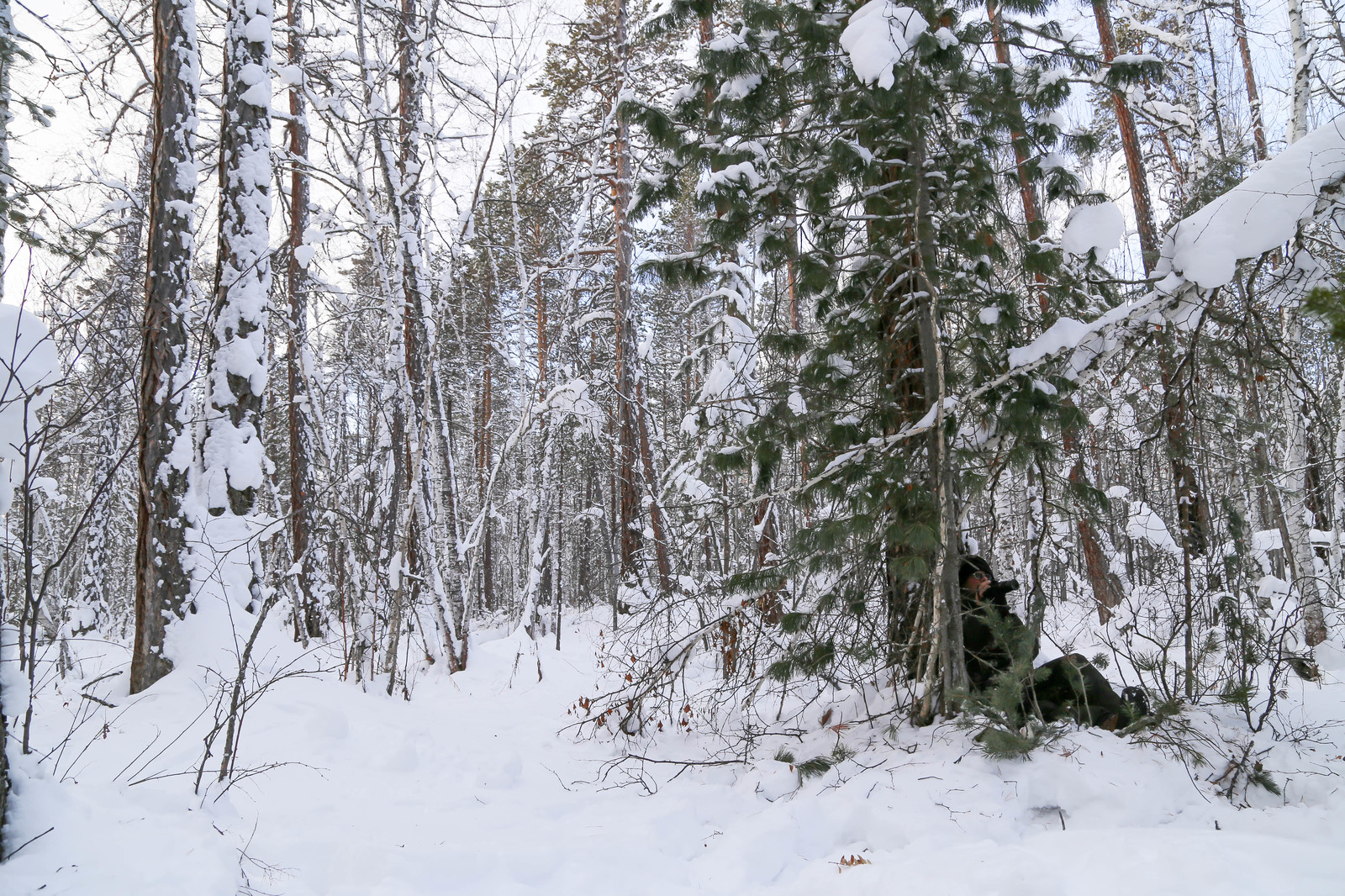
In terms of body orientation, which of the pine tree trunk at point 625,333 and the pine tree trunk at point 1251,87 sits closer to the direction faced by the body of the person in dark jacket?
the pine tree trunk at point 1251,87

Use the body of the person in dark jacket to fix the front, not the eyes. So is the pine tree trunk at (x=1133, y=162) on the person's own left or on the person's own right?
on the person's own left

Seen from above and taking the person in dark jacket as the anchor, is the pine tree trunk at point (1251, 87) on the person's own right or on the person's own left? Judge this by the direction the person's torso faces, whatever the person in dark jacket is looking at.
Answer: on the person's own left

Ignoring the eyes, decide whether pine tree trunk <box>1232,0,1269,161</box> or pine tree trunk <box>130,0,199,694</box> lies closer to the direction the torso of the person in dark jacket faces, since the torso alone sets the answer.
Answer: the pine tree trunk <box>1232,0,1269,161</box>

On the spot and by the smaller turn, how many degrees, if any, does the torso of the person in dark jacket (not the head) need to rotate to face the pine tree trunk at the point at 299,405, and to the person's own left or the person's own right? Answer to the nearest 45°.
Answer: approximately 180°

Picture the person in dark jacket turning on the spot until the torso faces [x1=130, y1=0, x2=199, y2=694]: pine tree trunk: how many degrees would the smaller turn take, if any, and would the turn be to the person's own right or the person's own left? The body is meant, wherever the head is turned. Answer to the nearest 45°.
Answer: approximately 180°

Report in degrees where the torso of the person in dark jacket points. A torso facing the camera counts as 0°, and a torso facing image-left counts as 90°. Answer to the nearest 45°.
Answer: approximately 270°
